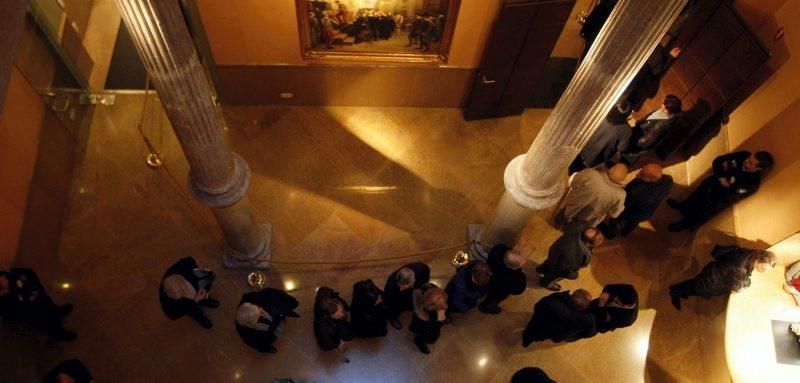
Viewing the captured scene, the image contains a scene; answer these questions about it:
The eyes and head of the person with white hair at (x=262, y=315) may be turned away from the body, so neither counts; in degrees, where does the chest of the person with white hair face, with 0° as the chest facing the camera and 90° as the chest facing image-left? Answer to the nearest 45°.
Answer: approximately 270°

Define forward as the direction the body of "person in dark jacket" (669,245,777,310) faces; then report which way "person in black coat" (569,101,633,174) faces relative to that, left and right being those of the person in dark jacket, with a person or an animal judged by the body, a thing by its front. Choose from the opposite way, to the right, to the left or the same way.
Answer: to the left

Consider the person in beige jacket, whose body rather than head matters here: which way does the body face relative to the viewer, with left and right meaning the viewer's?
facing away from the viewer and to the right of the viewer

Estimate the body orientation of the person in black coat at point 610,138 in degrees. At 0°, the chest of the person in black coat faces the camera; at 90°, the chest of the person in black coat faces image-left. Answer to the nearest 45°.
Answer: approximately 225°

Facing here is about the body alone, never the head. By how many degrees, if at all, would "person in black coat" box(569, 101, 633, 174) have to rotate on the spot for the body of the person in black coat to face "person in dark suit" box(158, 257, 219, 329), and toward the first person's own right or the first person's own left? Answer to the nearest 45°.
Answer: approximately 180°

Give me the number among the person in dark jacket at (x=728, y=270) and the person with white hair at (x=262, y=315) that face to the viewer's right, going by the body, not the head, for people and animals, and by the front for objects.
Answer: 2
